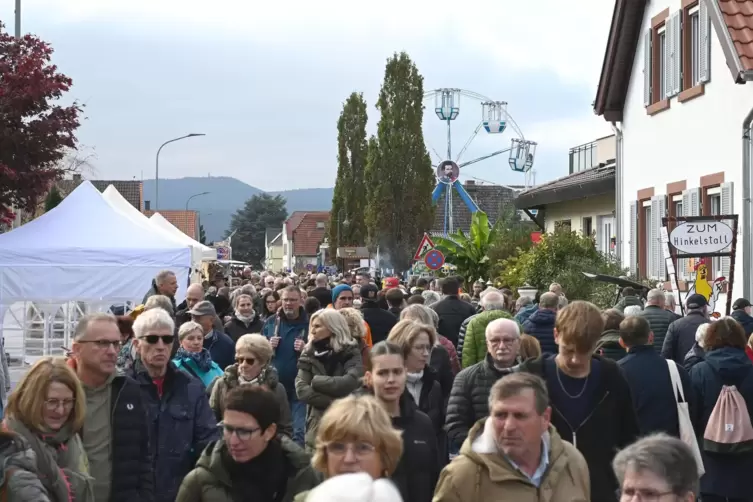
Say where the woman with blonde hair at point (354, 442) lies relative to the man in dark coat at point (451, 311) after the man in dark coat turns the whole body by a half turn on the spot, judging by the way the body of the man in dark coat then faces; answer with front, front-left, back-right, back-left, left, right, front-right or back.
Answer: front

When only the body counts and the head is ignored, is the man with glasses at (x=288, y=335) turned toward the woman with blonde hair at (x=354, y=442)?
yes

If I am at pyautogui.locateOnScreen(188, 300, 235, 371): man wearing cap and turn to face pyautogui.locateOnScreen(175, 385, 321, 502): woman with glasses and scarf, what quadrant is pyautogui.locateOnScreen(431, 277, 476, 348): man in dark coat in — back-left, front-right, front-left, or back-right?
back-left

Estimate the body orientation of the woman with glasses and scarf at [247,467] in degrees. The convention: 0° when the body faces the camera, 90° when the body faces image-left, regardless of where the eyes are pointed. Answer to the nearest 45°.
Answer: approximately 45°

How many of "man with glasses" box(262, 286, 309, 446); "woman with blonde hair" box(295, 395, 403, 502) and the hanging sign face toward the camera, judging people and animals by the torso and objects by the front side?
3

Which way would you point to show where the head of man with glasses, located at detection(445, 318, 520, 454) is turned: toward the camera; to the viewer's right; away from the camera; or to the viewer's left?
toward the camera

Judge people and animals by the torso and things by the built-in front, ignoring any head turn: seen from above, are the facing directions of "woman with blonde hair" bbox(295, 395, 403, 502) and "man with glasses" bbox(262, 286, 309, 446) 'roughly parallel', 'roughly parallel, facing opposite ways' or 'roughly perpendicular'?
roughly parallel

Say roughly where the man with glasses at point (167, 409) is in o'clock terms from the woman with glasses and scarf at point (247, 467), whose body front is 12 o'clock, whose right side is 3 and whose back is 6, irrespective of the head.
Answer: The man with glasses is roughly at 4 o'clock from the woman with glasses and scarf.

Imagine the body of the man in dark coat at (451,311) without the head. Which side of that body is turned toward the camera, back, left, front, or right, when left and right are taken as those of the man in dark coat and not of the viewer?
back

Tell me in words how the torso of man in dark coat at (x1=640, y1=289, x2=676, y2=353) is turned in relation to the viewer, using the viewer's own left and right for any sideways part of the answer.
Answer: facing away from the viewer

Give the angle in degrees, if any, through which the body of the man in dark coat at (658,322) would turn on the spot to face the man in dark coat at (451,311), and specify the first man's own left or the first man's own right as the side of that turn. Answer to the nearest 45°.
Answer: approximately 90° to the first man's own left

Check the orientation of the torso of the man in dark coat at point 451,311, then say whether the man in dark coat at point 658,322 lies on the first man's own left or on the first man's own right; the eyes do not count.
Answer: on the first man's own right

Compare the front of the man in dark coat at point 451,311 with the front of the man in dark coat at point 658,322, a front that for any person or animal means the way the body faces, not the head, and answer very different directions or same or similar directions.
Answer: same or similar directions

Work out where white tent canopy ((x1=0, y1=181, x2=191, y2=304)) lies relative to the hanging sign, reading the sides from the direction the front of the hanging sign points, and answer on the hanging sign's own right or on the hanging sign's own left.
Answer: on the hanging sign's own right

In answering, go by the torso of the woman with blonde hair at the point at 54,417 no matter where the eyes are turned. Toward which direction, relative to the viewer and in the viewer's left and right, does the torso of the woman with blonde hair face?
facing the viewer and to the right of the viewer

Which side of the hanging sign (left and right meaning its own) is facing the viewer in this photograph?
front

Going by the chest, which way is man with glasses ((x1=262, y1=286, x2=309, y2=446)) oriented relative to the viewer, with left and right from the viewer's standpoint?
facing the viewer
